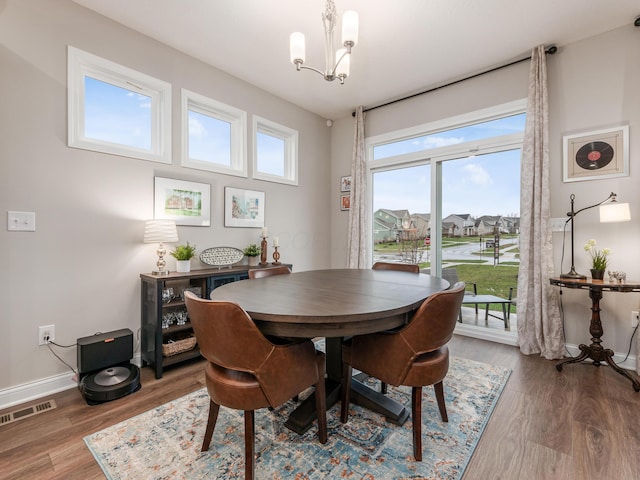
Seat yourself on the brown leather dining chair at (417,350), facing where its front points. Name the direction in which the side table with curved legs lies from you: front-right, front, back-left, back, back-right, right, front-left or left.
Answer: right

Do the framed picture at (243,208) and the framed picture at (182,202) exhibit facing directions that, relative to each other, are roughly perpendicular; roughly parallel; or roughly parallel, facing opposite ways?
roughly parallel

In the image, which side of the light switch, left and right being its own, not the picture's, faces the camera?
front

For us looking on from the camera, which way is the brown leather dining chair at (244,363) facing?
facing away from the viewer and to the right of the viewer

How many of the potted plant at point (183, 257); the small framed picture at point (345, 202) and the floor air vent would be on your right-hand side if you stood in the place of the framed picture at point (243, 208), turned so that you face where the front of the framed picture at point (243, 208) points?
2

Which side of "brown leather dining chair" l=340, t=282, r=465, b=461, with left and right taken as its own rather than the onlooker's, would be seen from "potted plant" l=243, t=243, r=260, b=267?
front

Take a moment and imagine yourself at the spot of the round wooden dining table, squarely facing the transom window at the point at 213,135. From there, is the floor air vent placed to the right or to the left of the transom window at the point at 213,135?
left

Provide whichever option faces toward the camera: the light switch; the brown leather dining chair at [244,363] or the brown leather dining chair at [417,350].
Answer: the light switch

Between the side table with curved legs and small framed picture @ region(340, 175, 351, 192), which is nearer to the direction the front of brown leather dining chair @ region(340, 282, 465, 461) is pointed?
the small framed picture

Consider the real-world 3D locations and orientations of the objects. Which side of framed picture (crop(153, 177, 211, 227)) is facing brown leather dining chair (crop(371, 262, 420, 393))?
front

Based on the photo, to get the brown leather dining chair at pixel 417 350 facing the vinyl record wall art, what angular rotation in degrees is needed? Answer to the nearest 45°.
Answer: approximately 90° to its right

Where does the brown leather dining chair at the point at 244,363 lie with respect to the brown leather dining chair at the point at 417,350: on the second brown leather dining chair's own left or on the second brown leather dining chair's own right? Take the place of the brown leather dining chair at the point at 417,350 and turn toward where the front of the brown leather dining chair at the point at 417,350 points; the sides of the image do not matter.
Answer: on the second brown leather dining chair's own left

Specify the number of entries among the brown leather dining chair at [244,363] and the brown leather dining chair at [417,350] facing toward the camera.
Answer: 0

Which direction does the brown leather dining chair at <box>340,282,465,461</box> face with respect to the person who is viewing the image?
facing away from the viewer and to the left of the viewer

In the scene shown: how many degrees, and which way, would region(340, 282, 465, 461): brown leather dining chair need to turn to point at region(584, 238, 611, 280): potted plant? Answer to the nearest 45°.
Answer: approximately 90° to its right

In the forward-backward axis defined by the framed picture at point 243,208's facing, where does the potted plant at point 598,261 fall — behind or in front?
in front
